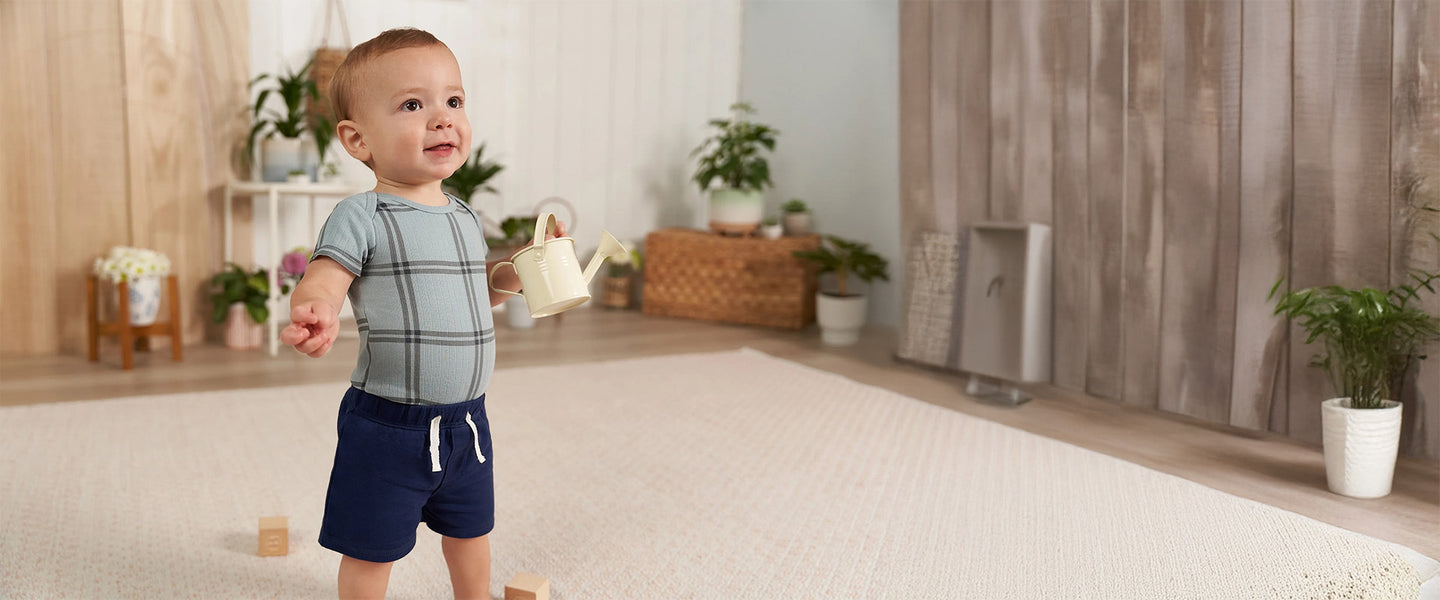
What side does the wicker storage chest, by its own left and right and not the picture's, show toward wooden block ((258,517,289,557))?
front

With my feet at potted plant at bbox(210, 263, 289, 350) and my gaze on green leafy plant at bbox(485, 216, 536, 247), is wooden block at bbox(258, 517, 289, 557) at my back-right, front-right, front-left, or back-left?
back-right

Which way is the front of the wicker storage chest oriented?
toward the camera

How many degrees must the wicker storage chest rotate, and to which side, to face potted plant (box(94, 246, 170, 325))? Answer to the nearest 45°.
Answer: approximately 45° to its right

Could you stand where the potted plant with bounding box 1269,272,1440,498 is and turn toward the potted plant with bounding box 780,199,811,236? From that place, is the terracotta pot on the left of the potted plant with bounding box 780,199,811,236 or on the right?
left

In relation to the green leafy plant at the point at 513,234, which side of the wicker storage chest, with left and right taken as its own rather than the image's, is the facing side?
right

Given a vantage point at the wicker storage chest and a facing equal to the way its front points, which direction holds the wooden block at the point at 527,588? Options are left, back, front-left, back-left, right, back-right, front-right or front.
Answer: front
